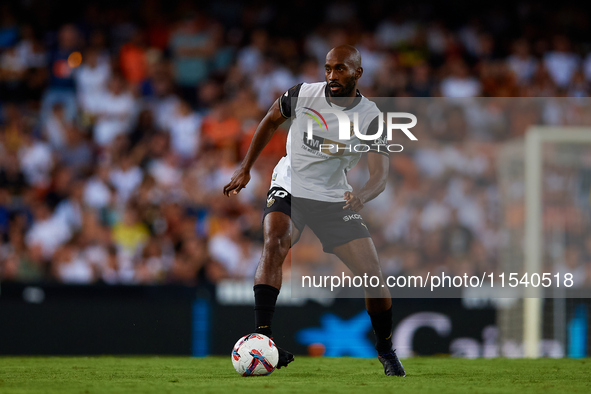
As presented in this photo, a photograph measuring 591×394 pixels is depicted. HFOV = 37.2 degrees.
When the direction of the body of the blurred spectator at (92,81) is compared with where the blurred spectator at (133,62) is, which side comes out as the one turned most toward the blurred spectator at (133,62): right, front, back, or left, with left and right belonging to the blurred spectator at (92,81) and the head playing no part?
left

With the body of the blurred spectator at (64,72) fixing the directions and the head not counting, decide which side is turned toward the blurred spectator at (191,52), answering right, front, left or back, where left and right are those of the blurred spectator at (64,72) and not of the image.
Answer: left

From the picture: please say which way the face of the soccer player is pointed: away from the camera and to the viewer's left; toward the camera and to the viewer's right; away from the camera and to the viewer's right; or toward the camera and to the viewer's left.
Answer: toward the camera and to the viewer's left

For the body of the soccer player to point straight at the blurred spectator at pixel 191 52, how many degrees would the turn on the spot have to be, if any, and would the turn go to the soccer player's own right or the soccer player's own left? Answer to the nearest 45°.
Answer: approximately 180°

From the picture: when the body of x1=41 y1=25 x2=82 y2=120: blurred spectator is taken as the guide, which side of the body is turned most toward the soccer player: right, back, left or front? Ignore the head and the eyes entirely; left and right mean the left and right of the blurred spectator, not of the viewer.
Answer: front

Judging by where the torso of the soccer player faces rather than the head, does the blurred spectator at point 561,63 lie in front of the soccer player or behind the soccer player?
behind

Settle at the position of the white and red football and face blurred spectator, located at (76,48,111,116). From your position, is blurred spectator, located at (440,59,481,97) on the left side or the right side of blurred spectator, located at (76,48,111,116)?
right

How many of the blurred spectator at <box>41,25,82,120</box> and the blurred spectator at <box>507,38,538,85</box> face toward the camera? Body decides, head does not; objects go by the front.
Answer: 2

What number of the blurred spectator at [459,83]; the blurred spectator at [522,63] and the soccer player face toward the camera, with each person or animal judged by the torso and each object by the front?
3

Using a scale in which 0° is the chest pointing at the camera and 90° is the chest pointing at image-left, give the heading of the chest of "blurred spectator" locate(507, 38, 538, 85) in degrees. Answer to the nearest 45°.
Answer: approximately 0°
